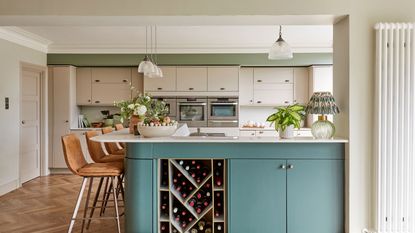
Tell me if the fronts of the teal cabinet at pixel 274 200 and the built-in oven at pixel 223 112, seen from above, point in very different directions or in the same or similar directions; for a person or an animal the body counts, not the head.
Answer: same or similar directions

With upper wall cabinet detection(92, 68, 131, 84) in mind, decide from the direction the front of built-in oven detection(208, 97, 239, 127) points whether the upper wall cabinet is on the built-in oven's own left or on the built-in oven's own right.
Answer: on the built-in oven's own right

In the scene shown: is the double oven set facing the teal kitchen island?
yes

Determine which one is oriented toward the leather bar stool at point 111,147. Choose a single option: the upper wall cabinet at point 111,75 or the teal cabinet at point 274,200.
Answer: the upper wall cabinet

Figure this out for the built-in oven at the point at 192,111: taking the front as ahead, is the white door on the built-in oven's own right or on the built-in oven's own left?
on the built-in oven's own right

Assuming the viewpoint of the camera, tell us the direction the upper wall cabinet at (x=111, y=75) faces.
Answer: facing the viewer

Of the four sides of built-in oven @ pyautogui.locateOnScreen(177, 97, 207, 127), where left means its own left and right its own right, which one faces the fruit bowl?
front

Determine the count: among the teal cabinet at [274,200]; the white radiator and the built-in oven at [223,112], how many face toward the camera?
3

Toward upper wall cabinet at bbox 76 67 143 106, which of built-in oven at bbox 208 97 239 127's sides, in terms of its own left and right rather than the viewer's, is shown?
right

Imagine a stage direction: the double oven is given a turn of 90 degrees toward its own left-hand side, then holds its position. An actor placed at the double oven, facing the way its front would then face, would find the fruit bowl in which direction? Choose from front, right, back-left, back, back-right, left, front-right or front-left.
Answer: right

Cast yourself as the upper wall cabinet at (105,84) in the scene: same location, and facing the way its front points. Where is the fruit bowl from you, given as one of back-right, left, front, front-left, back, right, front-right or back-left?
front

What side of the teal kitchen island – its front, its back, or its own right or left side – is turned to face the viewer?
front
